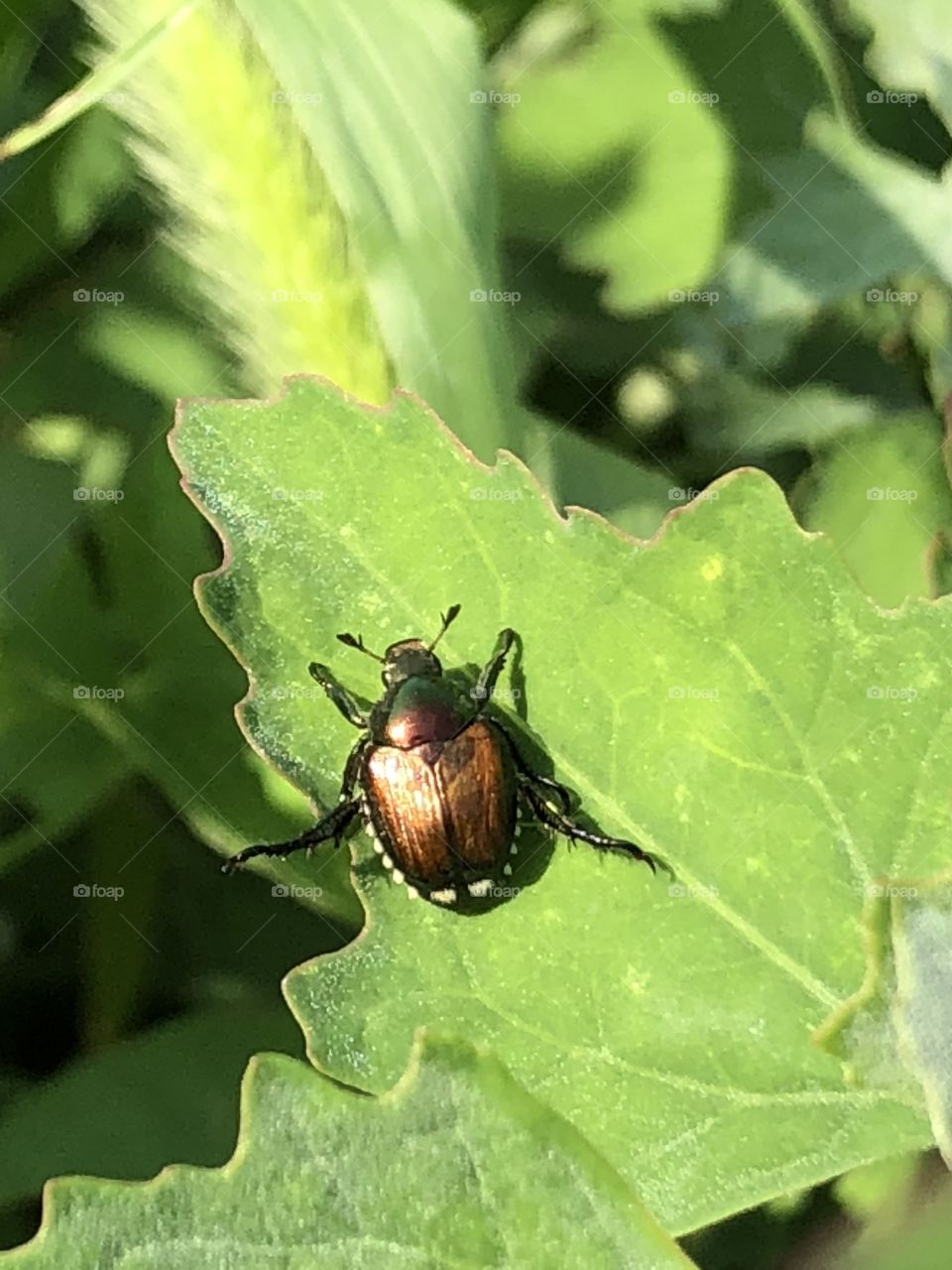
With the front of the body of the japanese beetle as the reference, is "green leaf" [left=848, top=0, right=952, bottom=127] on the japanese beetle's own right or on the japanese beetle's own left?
on the japanese beetle's own right

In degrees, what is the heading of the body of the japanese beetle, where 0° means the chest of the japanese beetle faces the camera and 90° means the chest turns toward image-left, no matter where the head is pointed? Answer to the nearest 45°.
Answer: approximately 180°
